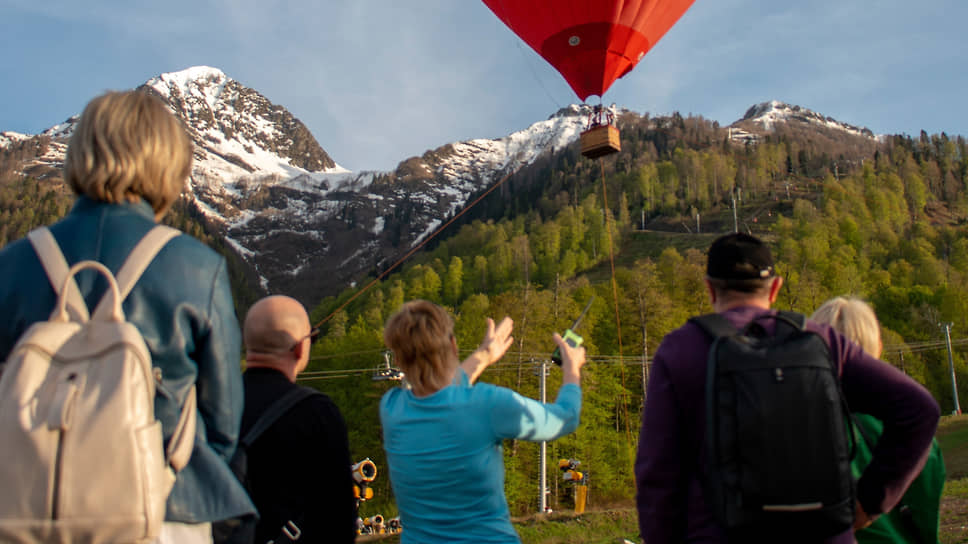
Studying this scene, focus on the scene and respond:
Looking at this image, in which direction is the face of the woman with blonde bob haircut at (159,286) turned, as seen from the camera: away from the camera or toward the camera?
away from the camera

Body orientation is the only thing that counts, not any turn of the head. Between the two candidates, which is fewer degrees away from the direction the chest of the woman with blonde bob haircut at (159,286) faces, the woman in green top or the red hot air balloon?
the red hot air balloon

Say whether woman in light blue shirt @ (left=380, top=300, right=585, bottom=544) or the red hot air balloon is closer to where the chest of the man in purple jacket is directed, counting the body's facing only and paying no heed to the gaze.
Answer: the red hot air balloon

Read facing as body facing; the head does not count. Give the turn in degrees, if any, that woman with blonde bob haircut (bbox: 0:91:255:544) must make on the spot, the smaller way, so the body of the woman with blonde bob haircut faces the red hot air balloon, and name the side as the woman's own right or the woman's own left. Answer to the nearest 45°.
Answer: approximately 45° to the woman's own right

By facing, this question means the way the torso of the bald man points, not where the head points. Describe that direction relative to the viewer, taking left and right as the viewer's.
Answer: facing away from the viewer and to the right of the viewer

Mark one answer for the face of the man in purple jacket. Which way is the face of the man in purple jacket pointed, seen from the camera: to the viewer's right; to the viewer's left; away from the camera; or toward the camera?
away from the camera

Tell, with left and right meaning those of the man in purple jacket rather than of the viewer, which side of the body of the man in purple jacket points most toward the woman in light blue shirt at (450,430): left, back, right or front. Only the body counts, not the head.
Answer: left

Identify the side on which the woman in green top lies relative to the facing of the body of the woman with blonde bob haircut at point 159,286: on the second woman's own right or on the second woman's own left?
on the second woman's own right

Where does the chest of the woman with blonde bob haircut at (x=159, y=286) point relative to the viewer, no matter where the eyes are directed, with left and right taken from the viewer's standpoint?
facing away from the viewer

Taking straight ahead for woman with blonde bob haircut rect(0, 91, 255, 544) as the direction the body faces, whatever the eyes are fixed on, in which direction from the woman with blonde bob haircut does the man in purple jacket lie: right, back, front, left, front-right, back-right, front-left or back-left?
right

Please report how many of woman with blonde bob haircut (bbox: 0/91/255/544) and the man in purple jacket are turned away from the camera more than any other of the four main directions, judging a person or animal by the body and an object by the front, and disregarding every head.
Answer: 2

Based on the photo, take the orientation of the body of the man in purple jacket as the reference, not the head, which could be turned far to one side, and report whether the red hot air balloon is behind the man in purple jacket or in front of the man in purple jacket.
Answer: in front

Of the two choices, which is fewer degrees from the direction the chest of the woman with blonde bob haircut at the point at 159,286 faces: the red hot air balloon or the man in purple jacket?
the red hot air balloon

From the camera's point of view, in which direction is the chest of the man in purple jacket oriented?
away from the camera
